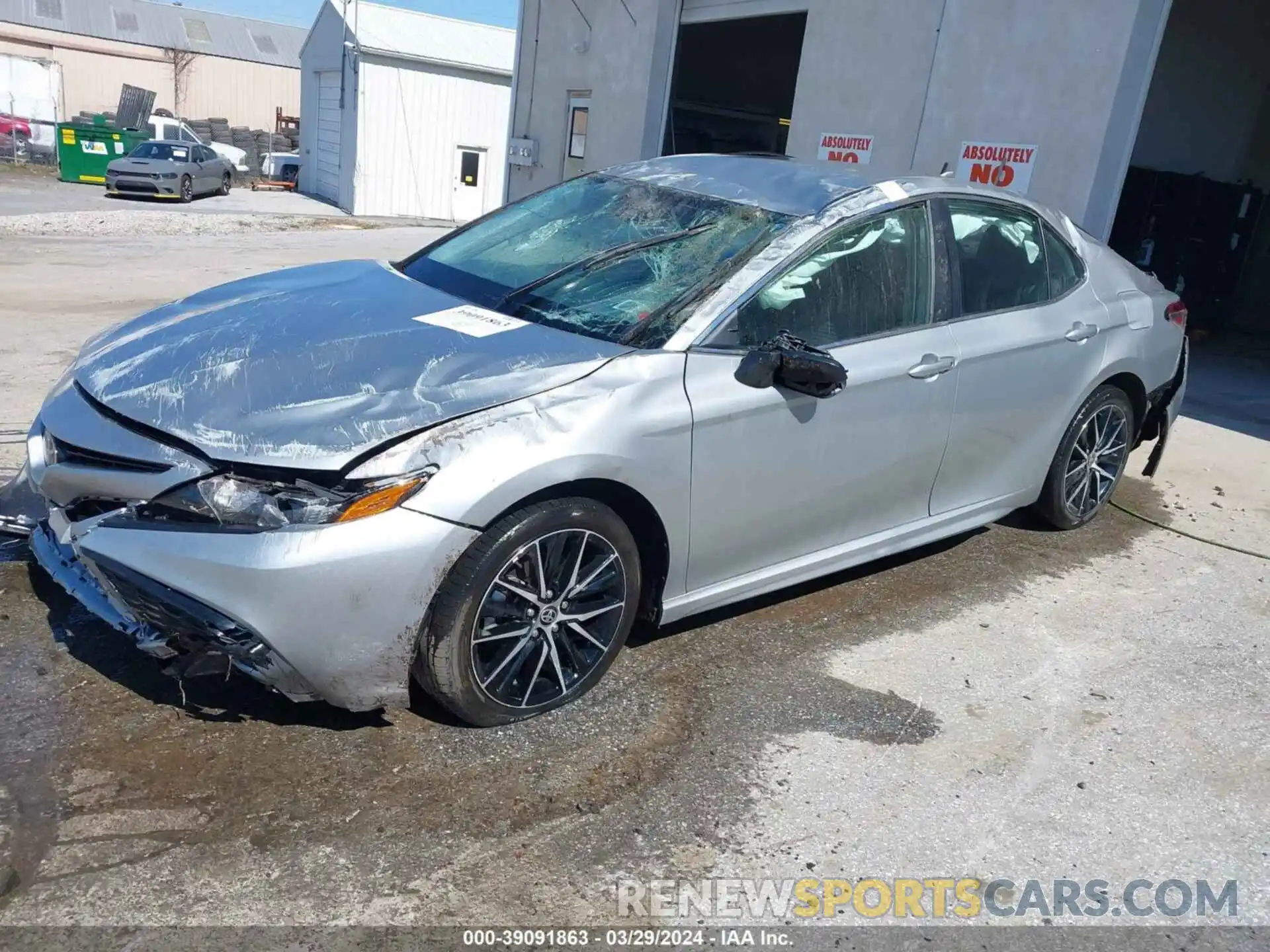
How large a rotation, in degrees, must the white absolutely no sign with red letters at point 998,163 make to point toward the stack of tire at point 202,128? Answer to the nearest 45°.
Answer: approximately 135° to its right

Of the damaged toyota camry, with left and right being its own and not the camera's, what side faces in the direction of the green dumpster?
right

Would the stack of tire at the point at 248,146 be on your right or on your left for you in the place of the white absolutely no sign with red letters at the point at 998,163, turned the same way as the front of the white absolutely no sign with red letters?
on your right

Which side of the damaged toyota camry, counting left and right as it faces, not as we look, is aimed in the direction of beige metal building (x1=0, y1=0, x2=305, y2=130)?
right

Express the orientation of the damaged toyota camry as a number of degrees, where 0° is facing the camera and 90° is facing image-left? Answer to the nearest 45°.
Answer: approximately 45°
